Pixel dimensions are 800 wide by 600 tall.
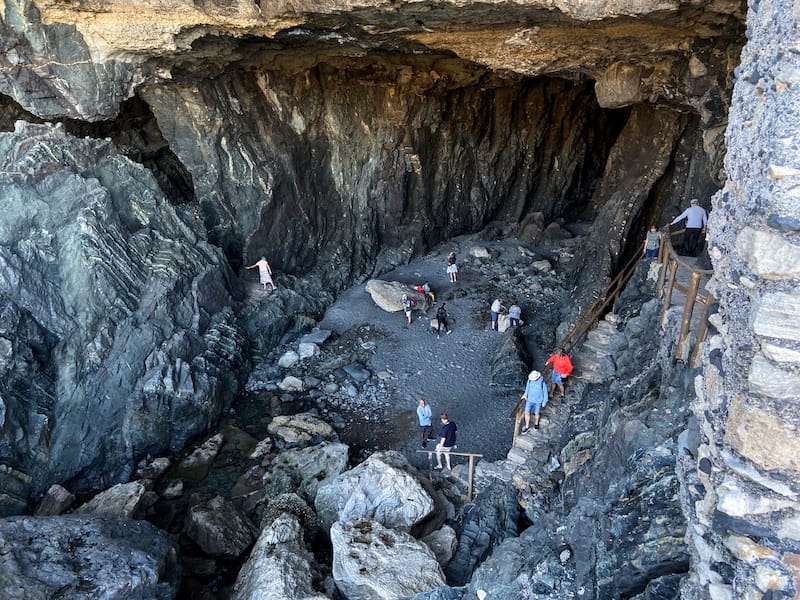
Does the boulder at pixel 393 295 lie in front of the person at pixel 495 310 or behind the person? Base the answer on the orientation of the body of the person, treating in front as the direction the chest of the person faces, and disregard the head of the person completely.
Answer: behind

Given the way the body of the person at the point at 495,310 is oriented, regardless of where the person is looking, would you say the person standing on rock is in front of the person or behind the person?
behind

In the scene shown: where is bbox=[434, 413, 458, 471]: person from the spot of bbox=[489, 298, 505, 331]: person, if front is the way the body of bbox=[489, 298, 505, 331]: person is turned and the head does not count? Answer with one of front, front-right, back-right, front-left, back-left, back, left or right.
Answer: right

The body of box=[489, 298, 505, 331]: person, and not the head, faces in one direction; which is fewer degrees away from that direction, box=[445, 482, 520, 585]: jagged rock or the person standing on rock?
the jagged rock
